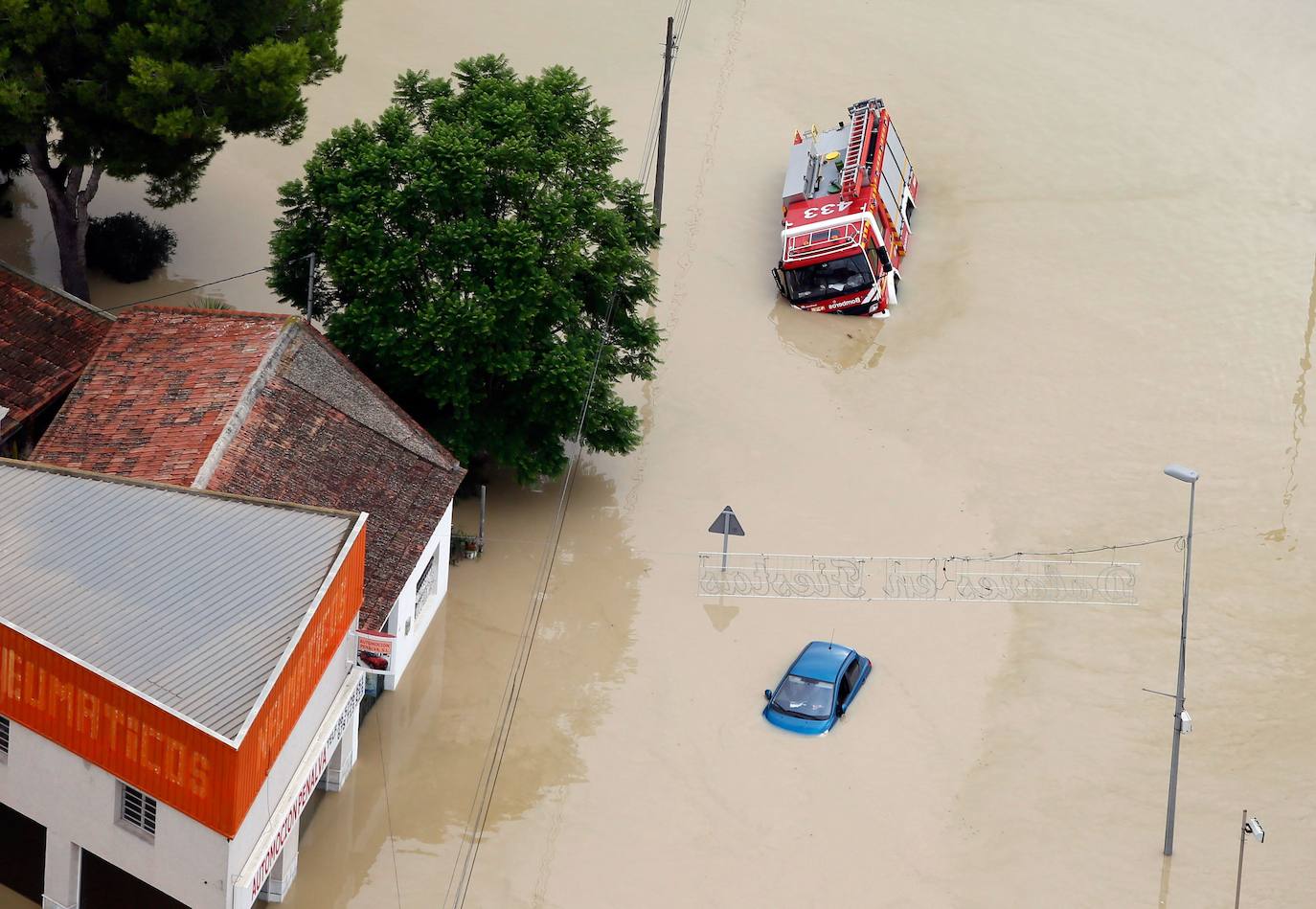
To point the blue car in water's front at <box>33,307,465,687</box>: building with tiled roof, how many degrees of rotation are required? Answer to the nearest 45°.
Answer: approximately 45° to its right

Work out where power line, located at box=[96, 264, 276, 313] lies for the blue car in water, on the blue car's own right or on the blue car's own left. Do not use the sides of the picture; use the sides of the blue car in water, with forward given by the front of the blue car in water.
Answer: on the blue car's own right

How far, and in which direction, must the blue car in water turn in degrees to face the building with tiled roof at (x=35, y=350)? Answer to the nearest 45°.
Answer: approximately 45° to its right

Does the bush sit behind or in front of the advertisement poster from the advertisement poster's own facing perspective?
behind

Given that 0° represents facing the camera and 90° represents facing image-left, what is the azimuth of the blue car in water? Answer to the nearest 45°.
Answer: approximately 45°

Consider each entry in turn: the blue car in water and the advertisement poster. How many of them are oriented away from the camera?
0
